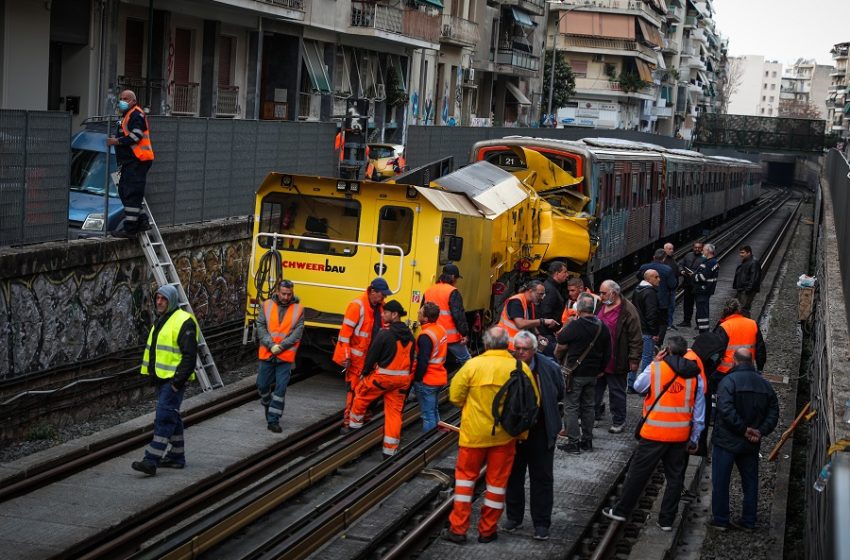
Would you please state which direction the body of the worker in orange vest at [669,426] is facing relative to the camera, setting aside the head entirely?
away from the camera

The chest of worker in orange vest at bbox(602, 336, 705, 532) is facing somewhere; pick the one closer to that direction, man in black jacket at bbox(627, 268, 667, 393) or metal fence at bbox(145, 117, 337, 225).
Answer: the man in black jacket

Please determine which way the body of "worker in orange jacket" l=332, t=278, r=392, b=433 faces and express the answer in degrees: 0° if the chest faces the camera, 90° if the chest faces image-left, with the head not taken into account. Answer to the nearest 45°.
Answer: approximately 315°

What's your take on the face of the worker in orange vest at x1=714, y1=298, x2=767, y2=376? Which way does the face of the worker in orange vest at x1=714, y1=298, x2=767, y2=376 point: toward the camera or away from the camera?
away from the camera

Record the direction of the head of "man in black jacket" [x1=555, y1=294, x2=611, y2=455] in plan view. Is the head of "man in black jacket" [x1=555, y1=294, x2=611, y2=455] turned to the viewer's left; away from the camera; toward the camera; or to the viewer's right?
away from the camera

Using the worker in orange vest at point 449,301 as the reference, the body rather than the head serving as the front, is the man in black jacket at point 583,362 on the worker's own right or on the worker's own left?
on the worker's own right

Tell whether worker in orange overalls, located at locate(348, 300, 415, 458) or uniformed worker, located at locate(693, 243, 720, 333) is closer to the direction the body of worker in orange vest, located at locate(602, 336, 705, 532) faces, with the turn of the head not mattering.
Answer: the uniformed worker

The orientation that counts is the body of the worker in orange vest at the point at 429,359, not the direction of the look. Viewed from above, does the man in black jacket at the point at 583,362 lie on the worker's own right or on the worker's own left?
on the worker's own right

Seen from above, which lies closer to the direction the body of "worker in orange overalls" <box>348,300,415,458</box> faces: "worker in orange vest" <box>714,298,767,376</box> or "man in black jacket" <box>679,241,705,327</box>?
the man in black jacket

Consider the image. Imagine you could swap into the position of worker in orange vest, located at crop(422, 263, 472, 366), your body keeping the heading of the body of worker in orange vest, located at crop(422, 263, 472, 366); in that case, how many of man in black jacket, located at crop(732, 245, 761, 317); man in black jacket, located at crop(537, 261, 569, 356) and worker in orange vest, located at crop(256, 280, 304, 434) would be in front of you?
2

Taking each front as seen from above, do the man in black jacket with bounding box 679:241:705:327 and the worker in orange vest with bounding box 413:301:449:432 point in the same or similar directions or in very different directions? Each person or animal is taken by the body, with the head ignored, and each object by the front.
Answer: very different directions
